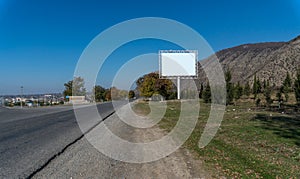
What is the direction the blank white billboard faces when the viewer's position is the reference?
facing the viewer

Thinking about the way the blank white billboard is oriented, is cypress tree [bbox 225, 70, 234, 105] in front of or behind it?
in front
